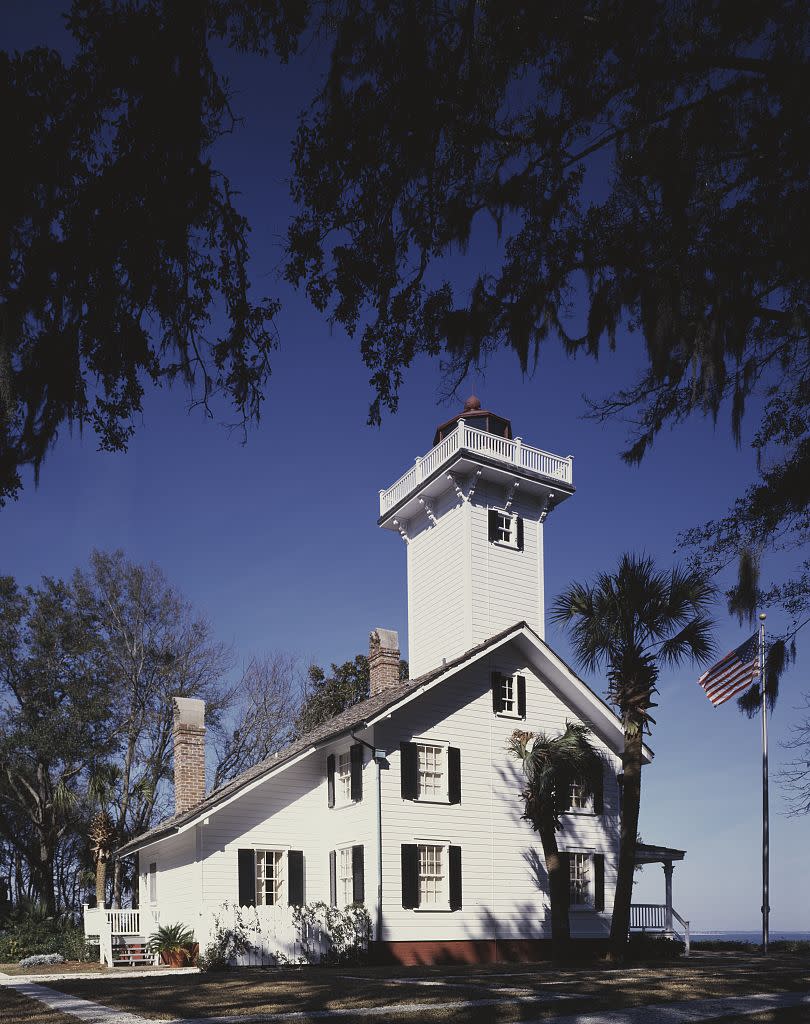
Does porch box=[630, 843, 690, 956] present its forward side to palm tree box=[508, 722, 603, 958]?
no

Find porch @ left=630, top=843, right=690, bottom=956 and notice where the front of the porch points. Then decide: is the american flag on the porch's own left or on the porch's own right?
on the porch's own left

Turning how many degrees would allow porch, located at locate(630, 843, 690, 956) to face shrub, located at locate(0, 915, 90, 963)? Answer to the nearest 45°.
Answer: approximately 180°

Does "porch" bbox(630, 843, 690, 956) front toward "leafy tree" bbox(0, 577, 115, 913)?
no

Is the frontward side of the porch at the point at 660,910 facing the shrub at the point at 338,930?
no

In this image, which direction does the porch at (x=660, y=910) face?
to the viewer's right

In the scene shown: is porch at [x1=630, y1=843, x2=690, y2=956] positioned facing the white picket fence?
no
